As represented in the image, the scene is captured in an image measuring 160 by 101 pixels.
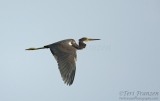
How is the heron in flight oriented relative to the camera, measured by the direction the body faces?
to the viewer's right
